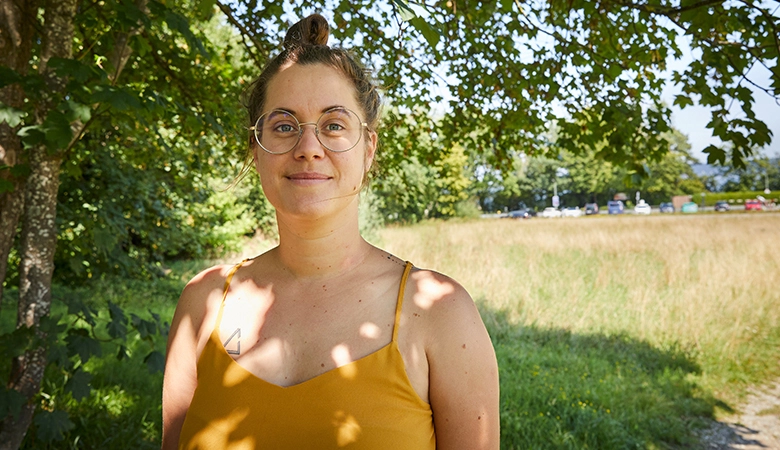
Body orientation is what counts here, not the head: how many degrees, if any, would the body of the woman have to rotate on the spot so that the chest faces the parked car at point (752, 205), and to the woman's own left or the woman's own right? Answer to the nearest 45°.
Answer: approximately 135° to the woman's own left

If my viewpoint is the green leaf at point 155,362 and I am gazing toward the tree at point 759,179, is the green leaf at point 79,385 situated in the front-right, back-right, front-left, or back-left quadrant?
back-left

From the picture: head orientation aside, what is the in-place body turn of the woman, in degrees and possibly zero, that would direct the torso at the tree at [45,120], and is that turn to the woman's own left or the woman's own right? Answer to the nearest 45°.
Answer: approximately 135° to the woman's own right

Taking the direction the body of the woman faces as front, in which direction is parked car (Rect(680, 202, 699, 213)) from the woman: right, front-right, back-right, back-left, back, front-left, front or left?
back-left

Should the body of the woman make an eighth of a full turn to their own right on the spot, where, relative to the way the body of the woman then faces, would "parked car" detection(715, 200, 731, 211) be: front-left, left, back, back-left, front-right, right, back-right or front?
back

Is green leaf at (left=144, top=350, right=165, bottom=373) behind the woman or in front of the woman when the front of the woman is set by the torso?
behind

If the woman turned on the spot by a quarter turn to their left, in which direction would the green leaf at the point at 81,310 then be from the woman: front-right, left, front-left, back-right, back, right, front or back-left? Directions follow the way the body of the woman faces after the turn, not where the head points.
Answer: back-left

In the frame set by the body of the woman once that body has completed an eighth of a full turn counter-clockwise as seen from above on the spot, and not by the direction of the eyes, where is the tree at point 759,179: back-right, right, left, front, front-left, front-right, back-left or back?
left

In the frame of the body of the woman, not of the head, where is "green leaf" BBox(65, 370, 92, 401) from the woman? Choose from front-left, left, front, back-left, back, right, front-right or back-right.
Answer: back-right

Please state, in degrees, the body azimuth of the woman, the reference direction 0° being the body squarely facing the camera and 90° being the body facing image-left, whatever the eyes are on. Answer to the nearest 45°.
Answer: approximately 0°
